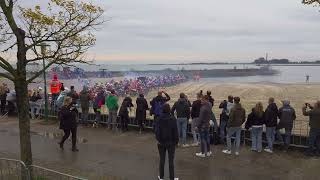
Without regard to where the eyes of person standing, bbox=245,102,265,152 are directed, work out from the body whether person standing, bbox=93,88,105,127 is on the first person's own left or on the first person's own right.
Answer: on the first person's own left

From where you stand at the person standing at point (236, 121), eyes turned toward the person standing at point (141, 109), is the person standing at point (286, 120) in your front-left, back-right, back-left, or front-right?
back-right

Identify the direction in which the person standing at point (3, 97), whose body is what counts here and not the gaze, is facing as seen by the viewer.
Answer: away from the camera

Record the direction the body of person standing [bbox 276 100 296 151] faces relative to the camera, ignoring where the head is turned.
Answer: away from the camera

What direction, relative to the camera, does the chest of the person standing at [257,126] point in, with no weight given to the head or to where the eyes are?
away from the camera

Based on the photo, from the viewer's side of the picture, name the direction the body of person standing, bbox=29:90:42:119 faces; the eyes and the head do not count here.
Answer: away from the camera

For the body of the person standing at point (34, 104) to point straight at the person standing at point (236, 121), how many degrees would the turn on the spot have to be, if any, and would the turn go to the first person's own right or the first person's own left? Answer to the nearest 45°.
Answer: approximately 135° to the first person's own right

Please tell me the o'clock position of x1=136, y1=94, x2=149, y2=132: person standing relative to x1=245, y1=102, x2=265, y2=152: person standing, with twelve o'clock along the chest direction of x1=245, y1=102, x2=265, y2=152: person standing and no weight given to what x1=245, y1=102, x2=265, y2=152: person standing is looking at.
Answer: x1=136, y1=94, x2=149, y2=132: person standing is roughly at 10 o'clock from x1=245, y1=102, x2=265, y2=152: person standing.
